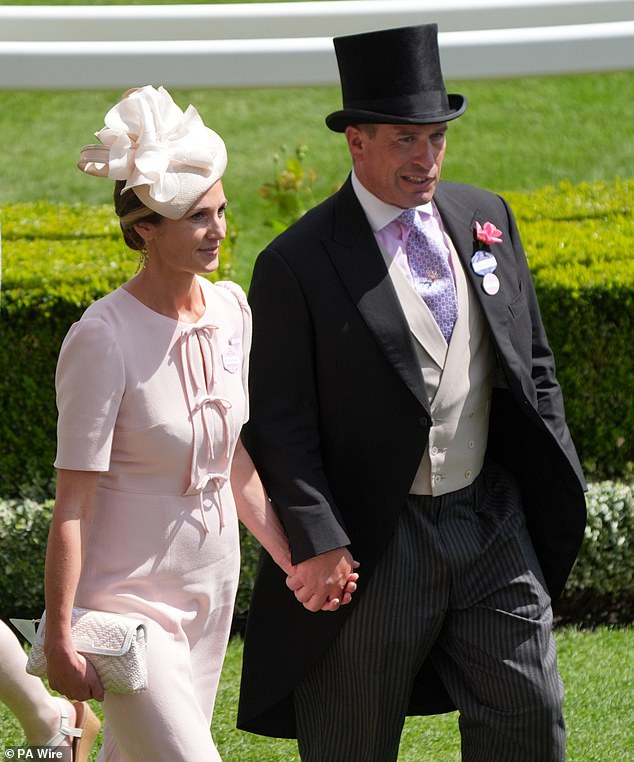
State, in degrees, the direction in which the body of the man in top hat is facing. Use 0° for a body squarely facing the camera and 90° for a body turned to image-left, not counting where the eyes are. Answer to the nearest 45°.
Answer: approximately 315°

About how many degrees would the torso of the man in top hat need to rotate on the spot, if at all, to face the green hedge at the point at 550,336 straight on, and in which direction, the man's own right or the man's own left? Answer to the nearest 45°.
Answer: approximately 135° to the man's own left

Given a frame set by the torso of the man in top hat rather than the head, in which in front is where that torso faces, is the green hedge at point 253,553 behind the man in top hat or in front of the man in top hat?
behind

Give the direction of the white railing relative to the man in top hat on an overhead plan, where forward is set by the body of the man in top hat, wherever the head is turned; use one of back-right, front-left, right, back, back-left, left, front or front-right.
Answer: back-left

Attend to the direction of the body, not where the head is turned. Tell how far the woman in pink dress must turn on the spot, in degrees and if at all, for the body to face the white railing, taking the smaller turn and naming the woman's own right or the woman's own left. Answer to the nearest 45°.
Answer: approximately 135° to the woman's own left

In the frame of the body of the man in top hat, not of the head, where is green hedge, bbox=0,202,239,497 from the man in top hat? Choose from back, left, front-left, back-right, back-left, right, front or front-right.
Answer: back

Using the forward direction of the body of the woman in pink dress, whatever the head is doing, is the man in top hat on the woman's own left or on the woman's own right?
on the woman's own left

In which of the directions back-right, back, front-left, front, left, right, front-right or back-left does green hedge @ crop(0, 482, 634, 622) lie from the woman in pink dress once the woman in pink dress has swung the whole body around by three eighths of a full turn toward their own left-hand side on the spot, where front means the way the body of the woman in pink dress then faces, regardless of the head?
front

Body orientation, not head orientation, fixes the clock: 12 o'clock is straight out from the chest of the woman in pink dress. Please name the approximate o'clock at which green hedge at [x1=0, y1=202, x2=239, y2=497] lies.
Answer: The green hedge is roughly at 7 o'clock from the woman in pink dress.

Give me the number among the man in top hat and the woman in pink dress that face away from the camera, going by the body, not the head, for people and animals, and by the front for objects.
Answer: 0
